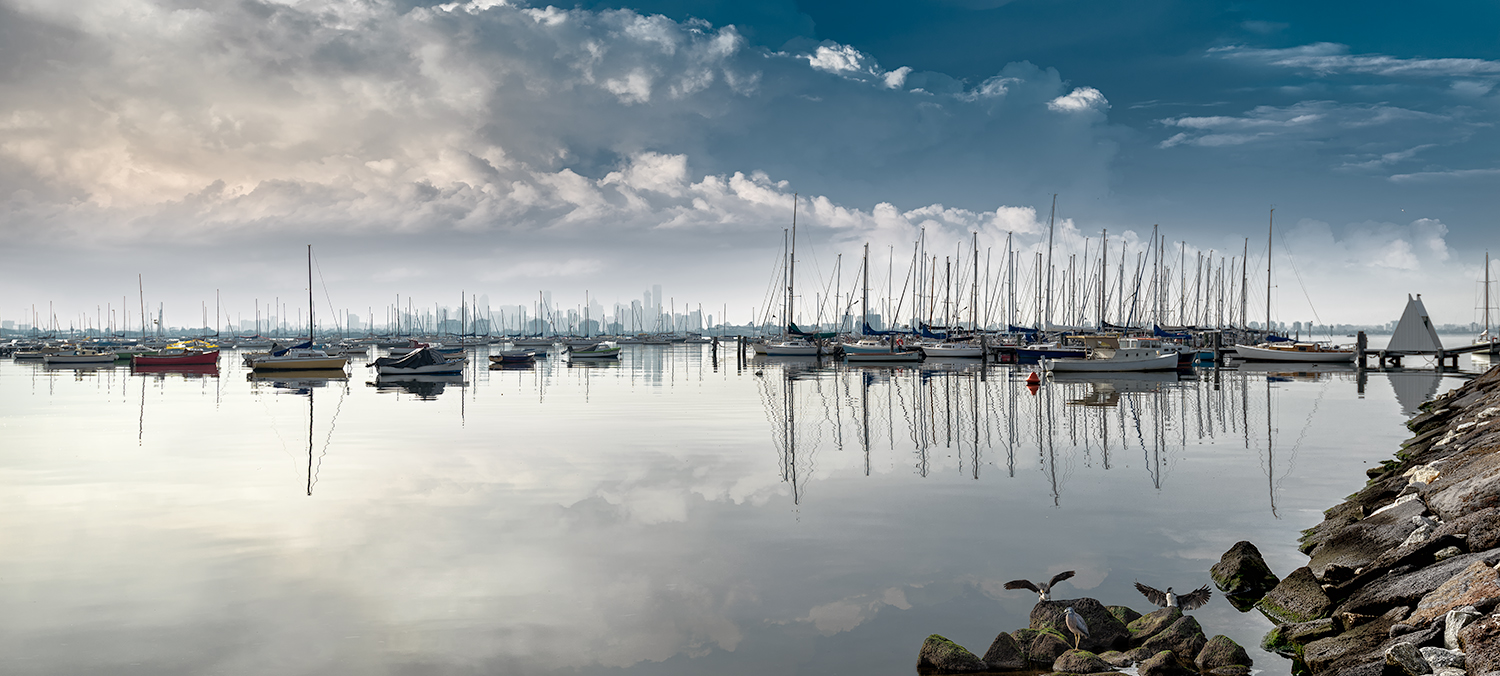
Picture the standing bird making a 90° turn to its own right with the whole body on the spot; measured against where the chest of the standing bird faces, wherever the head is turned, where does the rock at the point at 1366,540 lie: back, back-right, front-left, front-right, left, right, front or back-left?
right

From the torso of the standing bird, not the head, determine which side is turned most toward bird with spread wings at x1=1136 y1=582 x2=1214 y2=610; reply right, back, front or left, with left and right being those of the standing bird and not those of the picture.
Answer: back

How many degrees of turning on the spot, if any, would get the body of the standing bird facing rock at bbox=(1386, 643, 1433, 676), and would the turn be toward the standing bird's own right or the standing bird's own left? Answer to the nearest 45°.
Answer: approximately 135° to the standing bird's own left

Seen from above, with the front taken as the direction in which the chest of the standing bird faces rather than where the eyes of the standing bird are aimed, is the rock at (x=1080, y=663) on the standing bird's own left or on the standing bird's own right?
on the standing bird's own left

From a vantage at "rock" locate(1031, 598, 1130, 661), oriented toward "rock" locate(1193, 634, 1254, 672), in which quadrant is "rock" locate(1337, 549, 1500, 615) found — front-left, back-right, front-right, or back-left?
front-left

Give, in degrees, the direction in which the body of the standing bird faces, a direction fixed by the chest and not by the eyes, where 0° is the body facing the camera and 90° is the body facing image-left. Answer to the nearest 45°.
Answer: approximately 45°

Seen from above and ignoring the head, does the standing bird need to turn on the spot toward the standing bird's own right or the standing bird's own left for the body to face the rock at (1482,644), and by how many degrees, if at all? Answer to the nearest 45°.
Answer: approximately 135° to the standing bird's own left

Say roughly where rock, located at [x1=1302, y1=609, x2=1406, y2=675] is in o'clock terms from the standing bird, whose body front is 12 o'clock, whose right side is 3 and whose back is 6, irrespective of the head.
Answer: The rock is roughly at 7 o'clock from the standing bird.

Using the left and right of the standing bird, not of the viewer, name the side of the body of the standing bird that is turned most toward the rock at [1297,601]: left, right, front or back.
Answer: back

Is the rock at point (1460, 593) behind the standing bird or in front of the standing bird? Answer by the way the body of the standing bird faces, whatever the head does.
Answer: behind

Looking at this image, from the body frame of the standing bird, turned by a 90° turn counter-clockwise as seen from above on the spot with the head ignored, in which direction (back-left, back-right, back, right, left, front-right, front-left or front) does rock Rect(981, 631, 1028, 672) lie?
right

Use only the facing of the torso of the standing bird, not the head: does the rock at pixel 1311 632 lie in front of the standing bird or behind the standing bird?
behind

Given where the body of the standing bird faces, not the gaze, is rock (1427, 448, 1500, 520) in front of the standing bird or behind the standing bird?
behind
